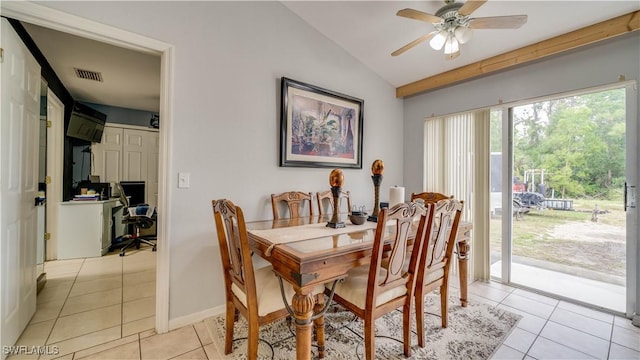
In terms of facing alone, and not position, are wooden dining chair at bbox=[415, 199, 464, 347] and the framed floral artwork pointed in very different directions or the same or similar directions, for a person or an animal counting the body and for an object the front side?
very different directions

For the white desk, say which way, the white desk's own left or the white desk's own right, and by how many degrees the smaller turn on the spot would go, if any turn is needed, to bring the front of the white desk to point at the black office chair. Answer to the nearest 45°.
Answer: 0° — it already faces it

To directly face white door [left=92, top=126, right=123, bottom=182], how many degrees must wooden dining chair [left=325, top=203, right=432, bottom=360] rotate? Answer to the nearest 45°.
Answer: approximately 45° to its left

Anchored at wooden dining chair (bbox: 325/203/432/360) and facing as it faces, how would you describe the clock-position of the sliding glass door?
The sliding glass door is roughly at 3 o'clock from the wooden dining chair.

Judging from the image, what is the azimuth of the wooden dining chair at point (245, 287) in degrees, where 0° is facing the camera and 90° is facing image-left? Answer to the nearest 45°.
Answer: approximately 225°

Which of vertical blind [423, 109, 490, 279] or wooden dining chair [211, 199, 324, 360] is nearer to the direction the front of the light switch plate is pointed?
the wooden dining chair
